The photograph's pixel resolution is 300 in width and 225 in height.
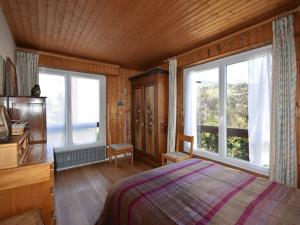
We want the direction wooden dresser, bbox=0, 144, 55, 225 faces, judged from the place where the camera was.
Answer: facing to the right of the viewer

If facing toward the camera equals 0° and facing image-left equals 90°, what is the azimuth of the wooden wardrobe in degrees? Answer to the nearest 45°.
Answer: approximately 45°

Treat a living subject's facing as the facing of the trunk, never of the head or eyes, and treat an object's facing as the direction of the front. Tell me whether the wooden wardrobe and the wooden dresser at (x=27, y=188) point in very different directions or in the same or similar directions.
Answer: very different directions

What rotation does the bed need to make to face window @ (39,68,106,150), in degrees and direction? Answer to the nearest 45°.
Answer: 0° — it already faces it

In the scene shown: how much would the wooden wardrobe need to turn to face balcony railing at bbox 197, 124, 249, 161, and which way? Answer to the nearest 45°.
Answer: approximately 90° to its left

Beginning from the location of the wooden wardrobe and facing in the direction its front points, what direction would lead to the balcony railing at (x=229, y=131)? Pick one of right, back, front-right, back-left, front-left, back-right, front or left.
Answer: left

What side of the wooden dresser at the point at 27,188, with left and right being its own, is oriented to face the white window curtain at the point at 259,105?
front

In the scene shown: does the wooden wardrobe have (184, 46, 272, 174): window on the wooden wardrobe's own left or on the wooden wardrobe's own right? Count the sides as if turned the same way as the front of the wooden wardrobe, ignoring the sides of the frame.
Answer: on the wooden wardrobe's own left

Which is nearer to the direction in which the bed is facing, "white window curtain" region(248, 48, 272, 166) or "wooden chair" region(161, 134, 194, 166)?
the wooden chair

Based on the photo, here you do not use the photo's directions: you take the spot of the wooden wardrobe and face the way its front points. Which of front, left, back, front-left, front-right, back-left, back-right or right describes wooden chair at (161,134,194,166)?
left
